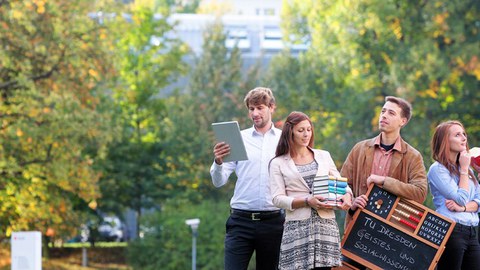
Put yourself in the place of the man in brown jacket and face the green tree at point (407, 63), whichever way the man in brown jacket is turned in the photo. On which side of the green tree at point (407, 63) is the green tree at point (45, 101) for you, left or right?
left

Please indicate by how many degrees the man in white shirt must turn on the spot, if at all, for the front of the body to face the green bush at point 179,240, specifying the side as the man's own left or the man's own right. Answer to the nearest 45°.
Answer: approximately 180°

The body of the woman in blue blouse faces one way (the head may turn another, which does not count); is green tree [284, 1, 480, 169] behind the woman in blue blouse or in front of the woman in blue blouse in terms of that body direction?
behind

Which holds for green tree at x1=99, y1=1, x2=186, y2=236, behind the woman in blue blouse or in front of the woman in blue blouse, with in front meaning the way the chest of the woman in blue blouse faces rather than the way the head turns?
behind

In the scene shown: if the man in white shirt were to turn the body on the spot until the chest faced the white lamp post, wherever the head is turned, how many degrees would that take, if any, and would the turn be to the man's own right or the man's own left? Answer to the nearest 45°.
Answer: approximately 180°

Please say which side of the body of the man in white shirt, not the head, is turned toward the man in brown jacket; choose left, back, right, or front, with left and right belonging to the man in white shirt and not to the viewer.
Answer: left

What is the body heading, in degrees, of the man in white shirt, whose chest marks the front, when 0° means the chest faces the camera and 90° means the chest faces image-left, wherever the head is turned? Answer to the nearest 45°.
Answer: approximately 0°

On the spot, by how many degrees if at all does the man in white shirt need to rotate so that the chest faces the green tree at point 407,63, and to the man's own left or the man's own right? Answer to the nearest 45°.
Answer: approximately 180°

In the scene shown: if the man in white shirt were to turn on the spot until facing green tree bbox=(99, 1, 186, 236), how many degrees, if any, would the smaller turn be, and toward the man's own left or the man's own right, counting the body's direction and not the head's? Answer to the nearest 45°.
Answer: approximately 180°
